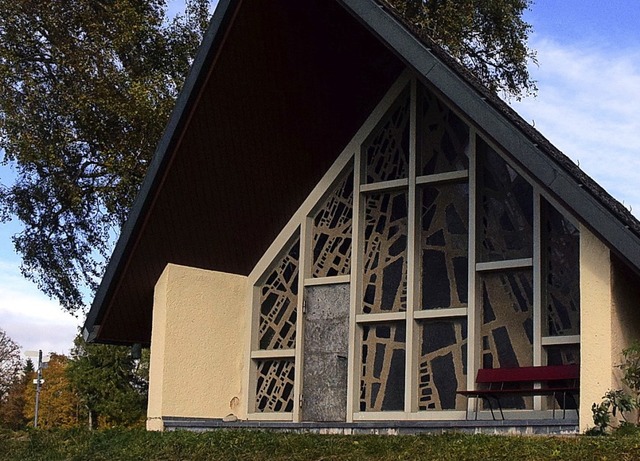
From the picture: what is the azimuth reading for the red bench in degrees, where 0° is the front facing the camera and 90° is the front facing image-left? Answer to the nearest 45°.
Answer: approximately 45°

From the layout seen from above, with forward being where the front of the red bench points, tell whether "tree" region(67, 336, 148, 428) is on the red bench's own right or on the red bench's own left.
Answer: on the red bench's own right

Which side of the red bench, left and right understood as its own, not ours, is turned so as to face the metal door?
right

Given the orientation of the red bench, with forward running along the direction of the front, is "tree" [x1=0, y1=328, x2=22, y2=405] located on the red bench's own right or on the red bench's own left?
on the red bench's own right

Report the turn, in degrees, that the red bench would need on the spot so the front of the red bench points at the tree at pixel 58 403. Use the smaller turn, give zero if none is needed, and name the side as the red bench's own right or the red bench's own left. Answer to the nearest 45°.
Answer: approximately 90° to the red bench's own right

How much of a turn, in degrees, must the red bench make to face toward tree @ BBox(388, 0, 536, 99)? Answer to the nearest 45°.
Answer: approximately 135° to its right

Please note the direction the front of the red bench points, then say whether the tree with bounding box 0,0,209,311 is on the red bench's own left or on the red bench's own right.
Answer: on the red bench's own right

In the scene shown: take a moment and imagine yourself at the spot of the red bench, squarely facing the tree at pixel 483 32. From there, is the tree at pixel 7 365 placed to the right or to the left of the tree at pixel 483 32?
left
